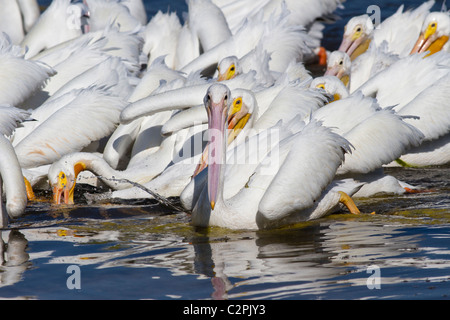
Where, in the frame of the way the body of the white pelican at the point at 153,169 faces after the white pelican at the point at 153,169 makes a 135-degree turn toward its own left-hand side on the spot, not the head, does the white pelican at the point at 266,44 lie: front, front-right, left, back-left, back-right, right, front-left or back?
left

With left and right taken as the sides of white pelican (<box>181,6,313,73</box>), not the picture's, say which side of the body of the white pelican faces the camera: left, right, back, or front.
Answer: left

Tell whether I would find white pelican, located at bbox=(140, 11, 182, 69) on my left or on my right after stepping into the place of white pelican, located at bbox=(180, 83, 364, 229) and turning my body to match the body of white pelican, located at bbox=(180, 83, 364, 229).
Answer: on my right

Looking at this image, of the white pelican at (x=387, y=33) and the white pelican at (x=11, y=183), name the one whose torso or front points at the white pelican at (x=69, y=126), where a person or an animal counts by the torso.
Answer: the white pelican at (x=387, y=33)

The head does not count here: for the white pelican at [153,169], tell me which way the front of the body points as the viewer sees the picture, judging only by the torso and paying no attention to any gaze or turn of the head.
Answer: to the viewer's left
